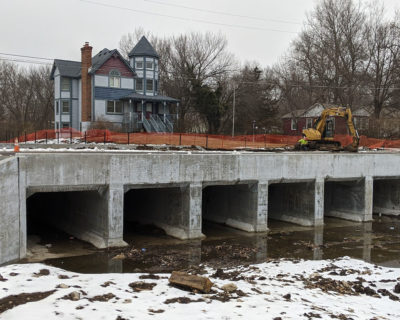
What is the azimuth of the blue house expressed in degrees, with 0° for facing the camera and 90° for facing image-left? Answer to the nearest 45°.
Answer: approximately 315°

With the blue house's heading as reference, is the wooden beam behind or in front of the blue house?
in front
